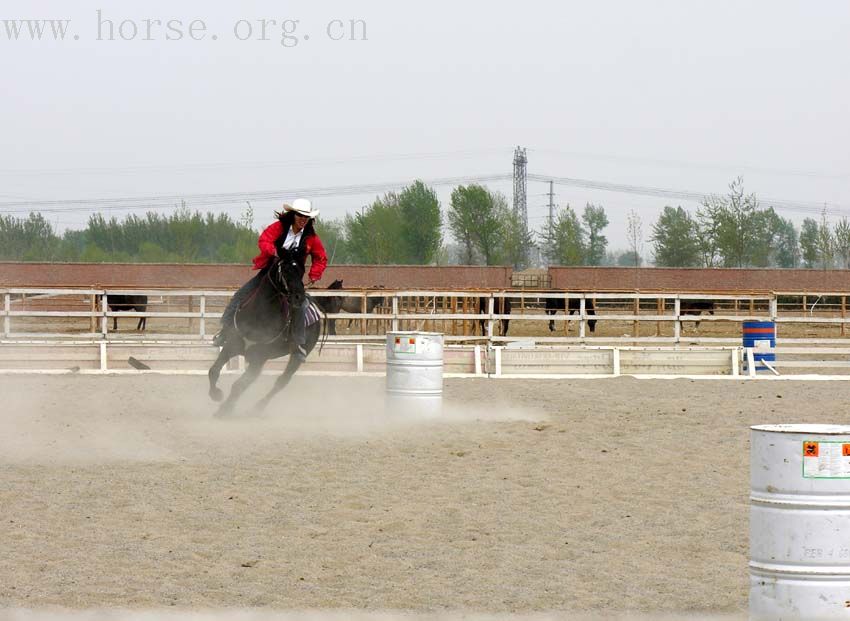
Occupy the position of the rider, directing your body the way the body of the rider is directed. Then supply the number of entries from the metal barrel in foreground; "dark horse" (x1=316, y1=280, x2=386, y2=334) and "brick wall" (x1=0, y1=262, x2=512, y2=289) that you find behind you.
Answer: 2

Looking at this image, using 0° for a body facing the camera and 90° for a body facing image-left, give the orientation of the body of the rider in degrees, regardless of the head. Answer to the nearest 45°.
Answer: approximately 0°

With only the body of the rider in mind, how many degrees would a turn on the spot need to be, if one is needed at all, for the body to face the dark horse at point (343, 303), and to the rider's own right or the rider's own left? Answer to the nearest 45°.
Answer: approximately 180°

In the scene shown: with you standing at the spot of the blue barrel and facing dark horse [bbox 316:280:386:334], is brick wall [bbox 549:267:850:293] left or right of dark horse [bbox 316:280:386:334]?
right

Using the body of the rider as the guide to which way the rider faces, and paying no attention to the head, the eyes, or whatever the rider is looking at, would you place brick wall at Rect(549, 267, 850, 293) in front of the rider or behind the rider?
behind

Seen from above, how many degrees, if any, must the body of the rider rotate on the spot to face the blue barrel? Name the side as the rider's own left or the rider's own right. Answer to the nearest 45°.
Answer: approximately 135° to the rider's own left
